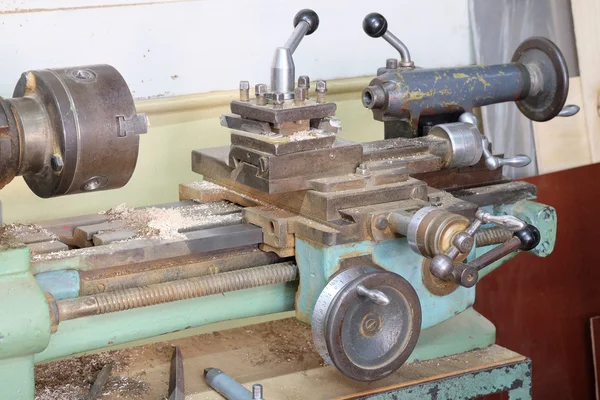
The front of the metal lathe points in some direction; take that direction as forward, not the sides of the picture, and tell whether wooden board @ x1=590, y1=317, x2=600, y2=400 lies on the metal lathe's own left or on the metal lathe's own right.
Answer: on the metal lathe's own left
